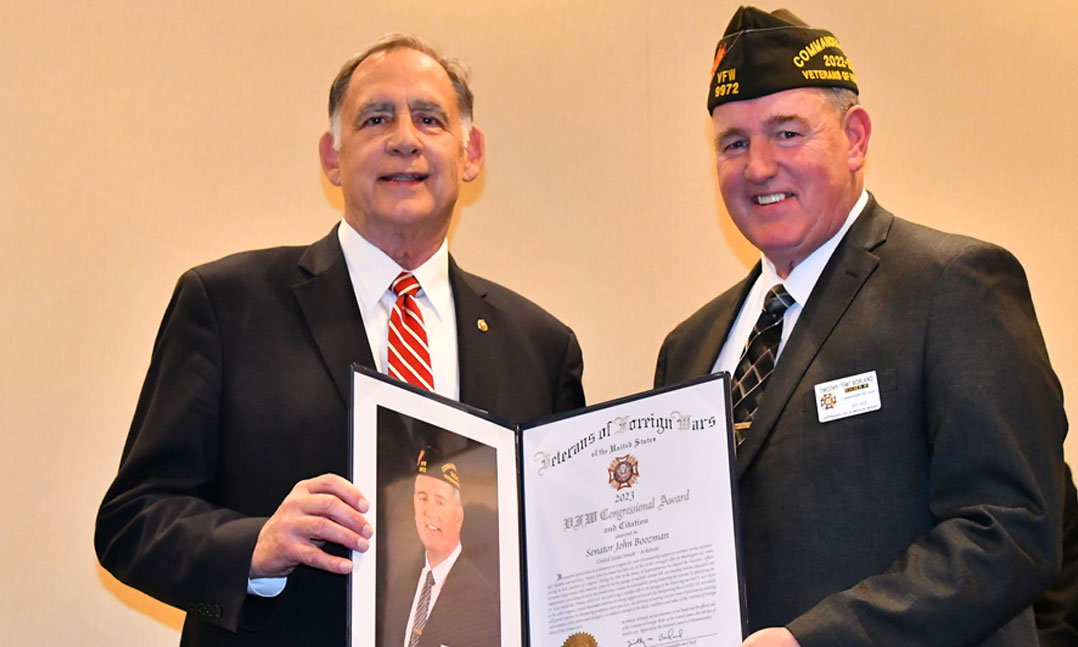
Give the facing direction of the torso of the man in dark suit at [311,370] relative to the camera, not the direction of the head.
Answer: toward the camera

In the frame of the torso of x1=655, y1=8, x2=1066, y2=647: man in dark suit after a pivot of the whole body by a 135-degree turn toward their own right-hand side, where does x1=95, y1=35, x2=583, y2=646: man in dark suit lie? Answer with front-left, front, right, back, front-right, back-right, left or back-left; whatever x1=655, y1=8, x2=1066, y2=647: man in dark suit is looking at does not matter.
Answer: left

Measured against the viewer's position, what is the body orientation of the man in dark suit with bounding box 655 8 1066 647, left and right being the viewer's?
facing the viewer and to the left of the viewer

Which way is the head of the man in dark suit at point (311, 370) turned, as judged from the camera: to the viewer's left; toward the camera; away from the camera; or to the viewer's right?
toward the camera
